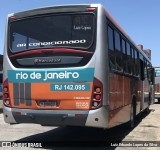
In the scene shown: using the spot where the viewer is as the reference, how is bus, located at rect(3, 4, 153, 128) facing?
facing away from the viewer and to the right of the viewer
